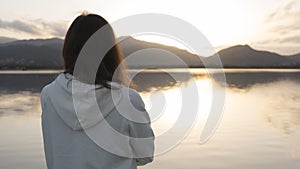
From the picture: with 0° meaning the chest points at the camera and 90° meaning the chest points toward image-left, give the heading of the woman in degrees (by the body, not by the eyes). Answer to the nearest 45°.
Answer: approximately 225°
